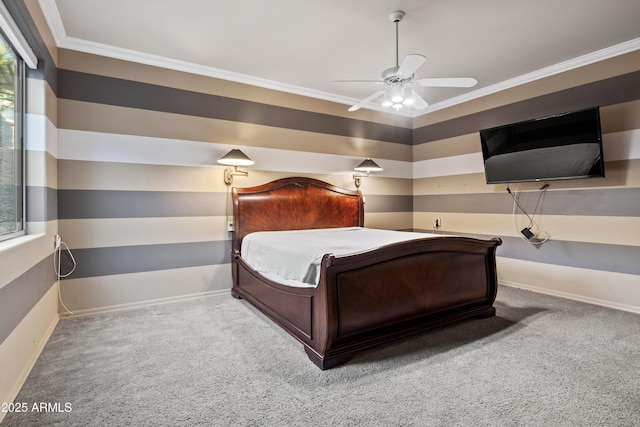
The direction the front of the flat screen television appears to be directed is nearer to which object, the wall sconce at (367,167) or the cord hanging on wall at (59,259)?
the cord hanging on wall

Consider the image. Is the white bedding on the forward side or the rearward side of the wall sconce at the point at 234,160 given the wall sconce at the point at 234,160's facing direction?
on the forward side

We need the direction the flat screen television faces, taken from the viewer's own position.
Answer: facing the viewer and to the left of the viewer

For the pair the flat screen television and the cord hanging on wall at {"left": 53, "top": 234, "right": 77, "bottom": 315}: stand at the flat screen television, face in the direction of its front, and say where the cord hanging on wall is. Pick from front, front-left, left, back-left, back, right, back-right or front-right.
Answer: front

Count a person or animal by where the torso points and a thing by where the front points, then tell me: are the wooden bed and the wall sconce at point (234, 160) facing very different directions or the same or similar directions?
same or similar directions

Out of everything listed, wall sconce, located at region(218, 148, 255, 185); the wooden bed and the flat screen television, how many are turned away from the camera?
0

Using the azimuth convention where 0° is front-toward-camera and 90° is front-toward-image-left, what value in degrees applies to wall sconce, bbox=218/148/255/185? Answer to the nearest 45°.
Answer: approximately 315°

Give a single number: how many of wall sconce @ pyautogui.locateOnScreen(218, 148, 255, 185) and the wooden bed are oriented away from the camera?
0

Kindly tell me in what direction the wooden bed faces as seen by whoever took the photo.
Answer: facing the viewer and to the right of the viewer

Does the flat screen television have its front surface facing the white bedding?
yes

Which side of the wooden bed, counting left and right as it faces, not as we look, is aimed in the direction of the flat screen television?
left
